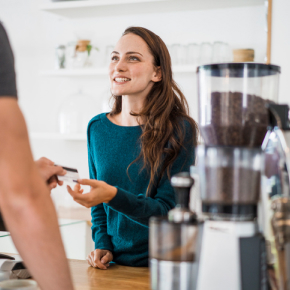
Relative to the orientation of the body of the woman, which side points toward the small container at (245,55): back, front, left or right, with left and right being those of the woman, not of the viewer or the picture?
back

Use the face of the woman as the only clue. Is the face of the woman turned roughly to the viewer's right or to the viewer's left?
to the viewer's left

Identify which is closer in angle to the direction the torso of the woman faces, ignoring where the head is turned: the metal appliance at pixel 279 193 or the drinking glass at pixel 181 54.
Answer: the metal appliance

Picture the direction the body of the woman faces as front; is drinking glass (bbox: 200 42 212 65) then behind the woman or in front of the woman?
behind

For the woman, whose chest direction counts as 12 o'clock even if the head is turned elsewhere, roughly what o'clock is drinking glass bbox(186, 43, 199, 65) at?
The drinking glass is roughly at 5 o'clock from the woman.

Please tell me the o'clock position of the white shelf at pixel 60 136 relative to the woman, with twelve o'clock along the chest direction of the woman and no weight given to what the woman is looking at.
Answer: The white shelf is roughly at 4 o'clock from the woman.

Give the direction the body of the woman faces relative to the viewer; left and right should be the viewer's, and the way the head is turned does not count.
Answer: facing the viewer and to the left of the viewer

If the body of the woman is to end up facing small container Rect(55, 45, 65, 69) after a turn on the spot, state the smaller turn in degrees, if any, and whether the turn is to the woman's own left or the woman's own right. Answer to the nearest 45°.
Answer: approximately 135° to the woman's own right

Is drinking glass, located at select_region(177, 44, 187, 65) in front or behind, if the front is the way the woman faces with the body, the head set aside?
behind

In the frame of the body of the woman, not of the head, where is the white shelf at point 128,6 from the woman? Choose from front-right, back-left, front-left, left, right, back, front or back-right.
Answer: back-right
